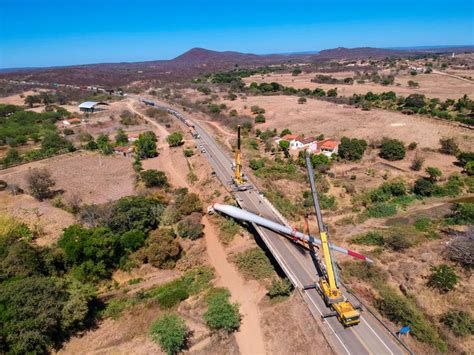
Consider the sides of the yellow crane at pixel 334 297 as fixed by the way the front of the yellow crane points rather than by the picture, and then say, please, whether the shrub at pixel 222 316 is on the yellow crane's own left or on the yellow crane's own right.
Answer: on the yellow crane's own right

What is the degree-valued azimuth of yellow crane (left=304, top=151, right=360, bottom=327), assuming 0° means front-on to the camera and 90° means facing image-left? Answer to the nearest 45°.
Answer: approximately 315°

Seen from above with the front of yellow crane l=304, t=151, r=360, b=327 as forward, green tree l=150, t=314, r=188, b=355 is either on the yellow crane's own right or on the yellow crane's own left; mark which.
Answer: on the yellow crane's own right

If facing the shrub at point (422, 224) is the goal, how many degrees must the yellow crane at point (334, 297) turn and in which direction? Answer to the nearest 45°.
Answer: approximately 90° to its left

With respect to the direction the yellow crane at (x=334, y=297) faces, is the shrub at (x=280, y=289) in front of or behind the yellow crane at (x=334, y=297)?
behind

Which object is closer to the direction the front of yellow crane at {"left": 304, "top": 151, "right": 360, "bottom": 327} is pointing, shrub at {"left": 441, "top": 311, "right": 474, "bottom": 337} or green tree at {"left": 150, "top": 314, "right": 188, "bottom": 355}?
the shrub

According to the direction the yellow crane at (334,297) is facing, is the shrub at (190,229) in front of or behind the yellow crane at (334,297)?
behind

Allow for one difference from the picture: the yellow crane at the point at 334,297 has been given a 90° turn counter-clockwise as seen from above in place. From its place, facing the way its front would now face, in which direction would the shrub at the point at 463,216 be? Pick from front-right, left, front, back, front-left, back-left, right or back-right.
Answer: front

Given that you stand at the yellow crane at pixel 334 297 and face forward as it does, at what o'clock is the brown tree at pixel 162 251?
The brown tree is roughly at 5 o'clock from the yellow crane.

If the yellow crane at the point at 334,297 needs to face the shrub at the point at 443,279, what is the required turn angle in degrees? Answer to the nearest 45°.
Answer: approximately 90° to its left

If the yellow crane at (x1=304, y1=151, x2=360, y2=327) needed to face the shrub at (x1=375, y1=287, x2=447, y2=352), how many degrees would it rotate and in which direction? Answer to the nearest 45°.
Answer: approximately 45° to its left

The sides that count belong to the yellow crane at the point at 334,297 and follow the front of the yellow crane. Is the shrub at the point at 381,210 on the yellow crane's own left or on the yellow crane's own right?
on the yellow crane's own left

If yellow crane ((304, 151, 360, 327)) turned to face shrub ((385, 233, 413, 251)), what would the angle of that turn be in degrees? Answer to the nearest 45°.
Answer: approximately 90° to its left
